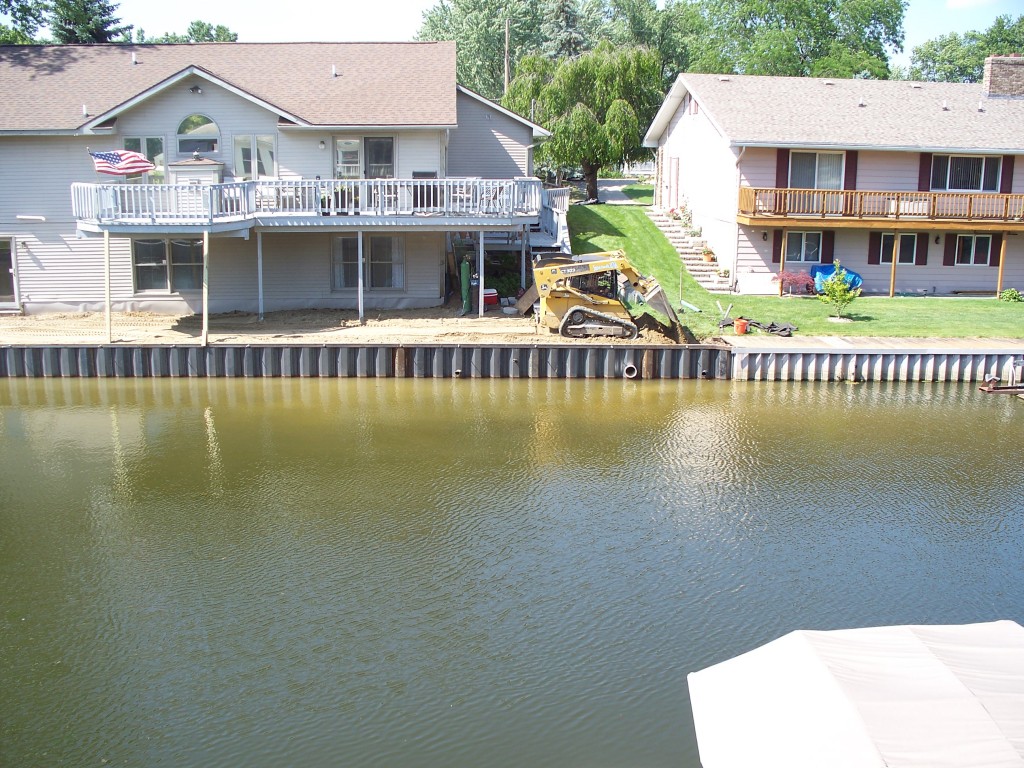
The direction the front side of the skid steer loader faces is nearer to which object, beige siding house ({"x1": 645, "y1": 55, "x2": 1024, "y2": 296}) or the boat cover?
the beige siding house

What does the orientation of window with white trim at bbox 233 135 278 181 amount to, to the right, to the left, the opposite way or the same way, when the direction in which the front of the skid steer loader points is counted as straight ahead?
to the right

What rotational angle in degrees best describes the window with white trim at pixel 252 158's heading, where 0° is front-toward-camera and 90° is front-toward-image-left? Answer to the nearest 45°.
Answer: approximately 0°

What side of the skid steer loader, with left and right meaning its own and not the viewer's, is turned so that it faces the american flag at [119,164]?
back

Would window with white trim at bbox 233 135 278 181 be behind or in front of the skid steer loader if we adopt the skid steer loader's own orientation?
behind

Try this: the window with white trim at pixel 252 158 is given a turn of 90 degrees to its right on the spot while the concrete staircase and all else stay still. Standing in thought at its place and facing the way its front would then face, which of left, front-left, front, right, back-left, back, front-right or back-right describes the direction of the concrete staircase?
back

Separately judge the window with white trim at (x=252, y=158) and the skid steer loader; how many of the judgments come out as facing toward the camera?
1

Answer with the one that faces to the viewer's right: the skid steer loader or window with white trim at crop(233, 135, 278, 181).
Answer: the skid steer loader

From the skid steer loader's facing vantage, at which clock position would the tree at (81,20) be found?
The tree is roughly at 7 o'clock from the skid steer loader.

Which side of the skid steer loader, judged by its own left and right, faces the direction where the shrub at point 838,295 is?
front

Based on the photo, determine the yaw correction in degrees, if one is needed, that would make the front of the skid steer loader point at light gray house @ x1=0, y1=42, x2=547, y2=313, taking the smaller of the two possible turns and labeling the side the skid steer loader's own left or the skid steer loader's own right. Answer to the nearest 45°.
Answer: approximately 180°

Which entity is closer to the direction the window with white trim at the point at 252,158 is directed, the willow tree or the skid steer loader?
the skid steer loader

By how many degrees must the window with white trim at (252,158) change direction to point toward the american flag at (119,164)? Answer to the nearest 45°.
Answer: approximately 45° to its right

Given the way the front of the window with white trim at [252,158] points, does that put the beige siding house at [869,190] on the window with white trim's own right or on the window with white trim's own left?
on the window with white trim's own left

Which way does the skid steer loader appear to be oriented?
to the viewer's right

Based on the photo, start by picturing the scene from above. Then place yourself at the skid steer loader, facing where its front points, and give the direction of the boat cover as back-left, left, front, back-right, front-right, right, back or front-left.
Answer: right
